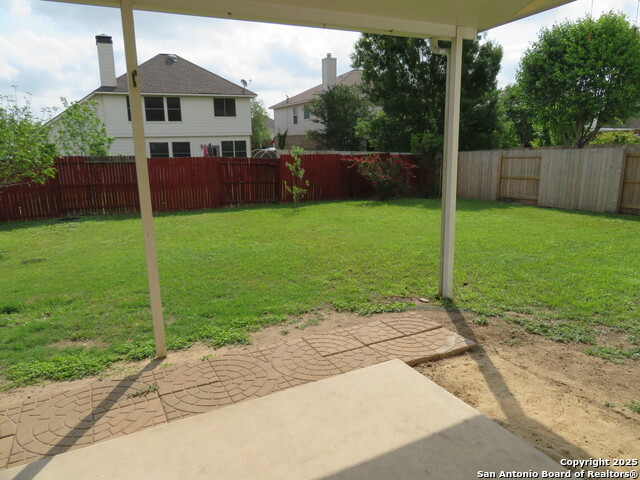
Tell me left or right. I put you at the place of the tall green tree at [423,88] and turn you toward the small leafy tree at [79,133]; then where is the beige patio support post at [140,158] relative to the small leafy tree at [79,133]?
left

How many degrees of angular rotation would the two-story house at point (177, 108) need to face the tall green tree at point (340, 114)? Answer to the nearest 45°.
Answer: approximately 90° to its right

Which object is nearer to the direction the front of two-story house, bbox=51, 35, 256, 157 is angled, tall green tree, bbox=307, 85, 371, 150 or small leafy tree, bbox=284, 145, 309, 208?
the tall green tree

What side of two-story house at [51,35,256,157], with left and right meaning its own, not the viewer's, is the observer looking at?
back

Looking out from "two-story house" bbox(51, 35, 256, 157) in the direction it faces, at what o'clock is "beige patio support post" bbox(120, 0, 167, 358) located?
The beige patio support post is roughly at 6 o'clock from the two-story house.

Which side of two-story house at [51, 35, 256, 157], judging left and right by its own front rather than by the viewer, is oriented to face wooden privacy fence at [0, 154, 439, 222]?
back

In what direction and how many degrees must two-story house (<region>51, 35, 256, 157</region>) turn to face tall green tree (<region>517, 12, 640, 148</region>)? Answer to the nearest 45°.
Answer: approximately 135° to its right

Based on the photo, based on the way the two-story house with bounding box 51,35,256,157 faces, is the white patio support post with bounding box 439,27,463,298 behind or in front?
behind

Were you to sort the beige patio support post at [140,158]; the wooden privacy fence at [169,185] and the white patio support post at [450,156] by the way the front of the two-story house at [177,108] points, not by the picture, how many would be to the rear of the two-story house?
3
